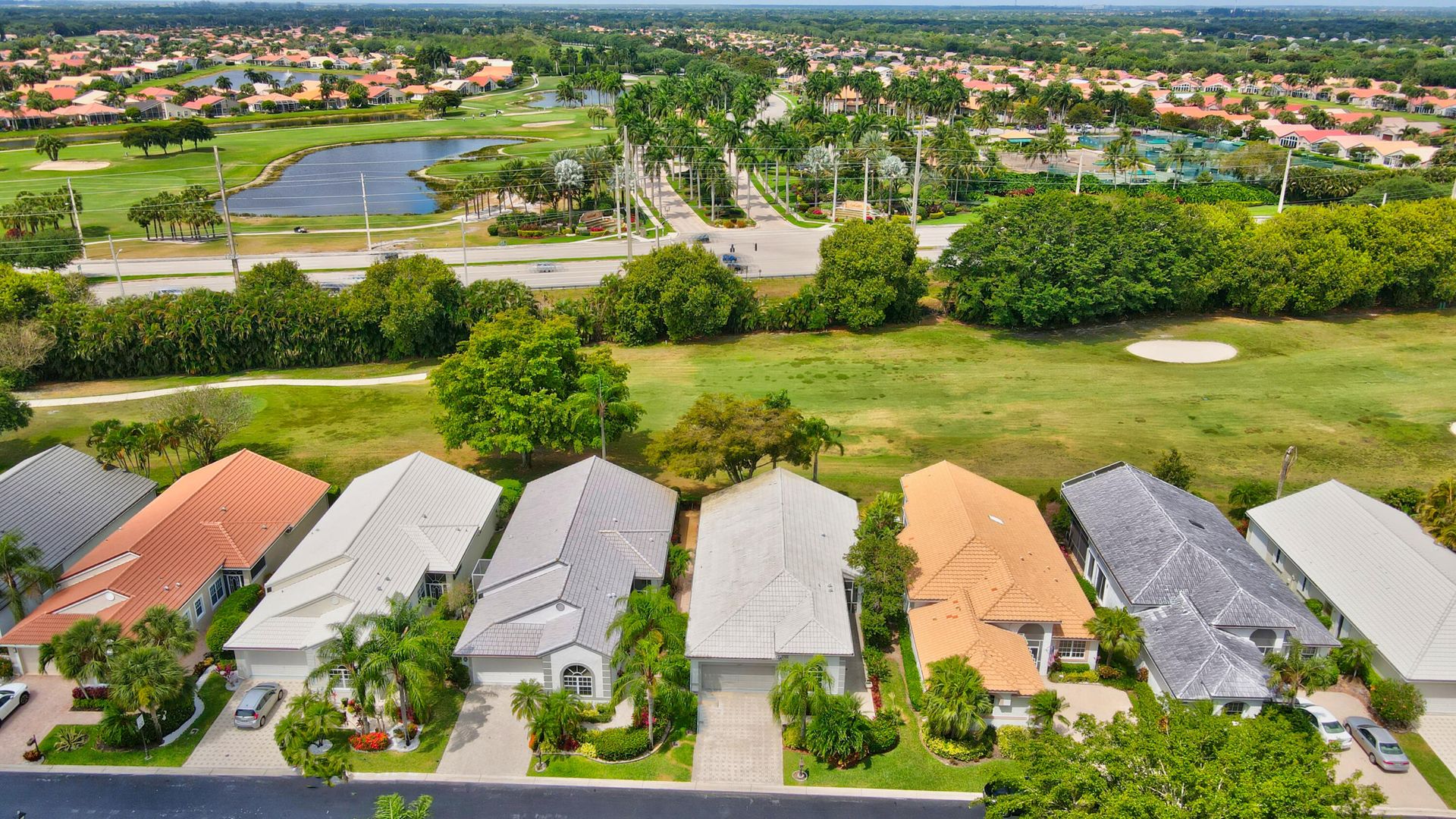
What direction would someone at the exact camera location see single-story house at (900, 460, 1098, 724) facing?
facing the viewer

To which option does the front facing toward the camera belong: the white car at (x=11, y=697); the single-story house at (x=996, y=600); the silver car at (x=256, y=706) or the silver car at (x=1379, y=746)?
the single-story house

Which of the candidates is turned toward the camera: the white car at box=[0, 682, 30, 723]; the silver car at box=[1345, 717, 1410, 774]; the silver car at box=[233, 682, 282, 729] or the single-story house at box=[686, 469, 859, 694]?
the single-story house

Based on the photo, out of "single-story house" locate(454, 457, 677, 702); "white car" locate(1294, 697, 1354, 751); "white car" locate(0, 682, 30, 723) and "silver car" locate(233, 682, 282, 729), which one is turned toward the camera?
the single-story house

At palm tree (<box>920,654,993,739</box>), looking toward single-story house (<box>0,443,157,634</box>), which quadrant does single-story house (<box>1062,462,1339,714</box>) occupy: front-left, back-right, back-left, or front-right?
back-right

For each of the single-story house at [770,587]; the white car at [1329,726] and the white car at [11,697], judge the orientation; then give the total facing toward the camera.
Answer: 1

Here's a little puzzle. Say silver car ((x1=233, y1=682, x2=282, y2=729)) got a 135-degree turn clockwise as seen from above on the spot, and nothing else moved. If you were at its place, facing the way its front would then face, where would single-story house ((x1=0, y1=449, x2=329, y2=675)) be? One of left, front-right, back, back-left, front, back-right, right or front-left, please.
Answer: back

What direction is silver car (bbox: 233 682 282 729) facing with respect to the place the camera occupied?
facing away from the viewer and to the right of the viewer

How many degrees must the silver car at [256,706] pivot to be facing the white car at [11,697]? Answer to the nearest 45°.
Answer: approximately 90° to its left

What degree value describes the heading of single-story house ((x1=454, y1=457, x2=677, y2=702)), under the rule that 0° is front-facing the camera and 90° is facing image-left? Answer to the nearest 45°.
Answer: approximately 0°

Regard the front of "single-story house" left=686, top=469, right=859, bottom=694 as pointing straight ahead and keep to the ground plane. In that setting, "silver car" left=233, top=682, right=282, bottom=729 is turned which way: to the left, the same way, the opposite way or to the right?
the opposite way

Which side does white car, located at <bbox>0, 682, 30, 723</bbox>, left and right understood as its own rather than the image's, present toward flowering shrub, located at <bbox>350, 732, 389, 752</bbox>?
right
